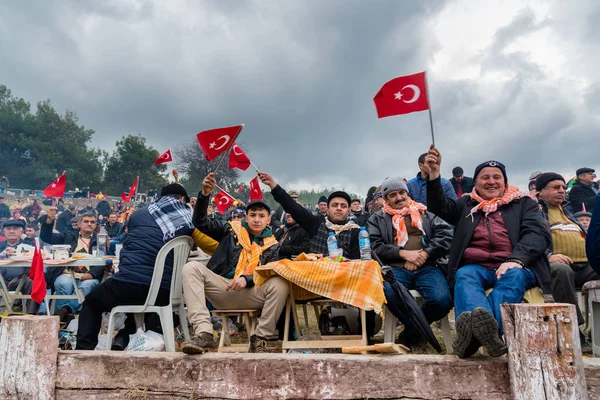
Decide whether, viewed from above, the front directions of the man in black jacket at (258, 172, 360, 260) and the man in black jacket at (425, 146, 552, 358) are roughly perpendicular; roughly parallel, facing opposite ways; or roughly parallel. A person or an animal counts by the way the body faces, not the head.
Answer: roughly parallel

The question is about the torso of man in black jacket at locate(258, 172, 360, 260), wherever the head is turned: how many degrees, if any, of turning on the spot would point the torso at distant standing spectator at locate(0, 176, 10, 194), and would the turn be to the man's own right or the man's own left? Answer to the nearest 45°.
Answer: approximately 135° to the man's own right

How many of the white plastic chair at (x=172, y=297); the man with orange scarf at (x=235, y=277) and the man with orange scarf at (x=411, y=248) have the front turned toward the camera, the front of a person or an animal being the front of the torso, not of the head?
2

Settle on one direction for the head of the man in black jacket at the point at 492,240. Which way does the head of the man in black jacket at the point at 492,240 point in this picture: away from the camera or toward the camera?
toward the camera

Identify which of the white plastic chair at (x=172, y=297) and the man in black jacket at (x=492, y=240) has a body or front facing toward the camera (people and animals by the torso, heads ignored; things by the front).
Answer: the man in black jacket

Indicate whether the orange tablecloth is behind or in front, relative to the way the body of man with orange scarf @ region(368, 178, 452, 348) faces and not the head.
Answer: in front

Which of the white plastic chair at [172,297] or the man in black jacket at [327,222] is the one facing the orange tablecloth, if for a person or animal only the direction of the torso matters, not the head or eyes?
the man in black jacket

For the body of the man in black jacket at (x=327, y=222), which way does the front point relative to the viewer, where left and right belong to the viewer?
facing the viewer

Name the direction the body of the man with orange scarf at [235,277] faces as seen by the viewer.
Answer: toward the camera

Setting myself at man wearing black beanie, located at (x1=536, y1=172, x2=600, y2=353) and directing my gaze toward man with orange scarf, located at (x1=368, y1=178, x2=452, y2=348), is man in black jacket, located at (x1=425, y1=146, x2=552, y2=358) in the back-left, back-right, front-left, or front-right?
front-left

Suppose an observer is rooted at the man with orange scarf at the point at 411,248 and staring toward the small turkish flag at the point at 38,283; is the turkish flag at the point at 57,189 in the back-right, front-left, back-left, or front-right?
front-right

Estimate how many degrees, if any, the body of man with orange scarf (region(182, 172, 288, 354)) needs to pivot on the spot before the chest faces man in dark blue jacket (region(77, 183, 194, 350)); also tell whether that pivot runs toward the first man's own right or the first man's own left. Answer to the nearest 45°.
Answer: approximately 135° to the first man's own right

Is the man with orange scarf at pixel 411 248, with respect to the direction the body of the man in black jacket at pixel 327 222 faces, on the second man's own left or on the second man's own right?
on the second man's own left

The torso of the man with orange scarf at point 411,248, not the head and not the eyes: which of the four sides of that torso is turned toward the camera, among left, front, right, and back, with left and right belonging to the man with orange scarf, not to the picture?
front

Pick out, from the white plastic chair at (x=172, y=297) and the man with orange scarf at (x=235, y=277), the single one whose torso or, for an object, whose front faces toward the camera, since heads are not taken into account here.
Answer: the man with orange scarf

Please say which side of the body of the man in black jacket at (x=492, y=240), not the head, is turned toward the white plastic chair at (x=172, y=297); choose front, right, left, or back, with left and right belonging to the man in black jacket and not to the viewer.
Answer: right

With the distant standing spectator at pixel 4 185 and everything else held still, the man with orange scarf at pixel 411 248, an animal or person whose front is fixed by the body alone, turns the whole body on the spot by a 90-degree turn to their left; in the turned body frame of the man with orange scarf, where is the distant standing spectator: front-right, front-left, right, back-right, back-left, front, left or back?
back-left
